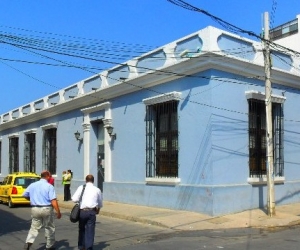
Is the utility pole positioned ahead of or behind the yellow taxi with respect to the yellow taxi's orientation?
behind

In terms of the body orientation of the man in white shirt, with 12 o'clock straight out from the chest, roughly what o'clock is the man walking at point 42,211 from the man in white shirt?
The man walking is roughly at 10 o'clock from the man in white shirt.

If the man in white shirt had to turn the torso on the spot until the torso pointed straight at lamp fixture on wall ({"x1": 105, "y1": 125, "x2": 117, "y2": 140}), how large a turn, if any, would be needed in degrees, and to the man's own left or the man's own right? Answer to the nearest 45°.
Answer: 0° — they already face it

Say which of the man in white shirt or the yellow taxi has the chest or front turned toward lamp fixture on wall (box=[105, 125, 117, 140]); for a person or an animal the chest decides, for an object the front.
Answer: the man in white shirt

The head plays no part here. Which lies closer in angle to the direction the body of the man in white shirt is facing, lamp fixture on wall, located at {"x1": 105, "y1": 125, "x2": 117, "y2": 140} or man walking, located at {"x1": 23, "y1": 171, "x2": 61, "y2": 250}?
the lamp fixture on wall

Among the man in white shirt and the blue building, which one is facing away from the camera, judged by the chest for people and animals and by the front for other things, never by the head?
the man in white shirt

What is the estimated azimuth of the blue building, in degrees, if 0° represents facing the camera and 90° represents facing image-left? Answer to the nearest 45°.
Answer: approximately 45°

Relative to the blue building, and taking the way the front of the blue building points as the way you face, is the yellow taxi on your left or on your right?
on your right

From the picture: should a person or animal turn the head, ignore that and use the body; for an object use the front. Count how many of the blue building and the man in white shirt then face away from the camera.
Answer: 1

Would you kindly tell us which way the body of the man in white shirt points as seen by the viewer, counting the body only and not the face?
away from the camera

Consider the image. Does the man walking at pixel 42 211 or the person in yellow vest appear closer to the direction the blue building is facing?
the man walking
